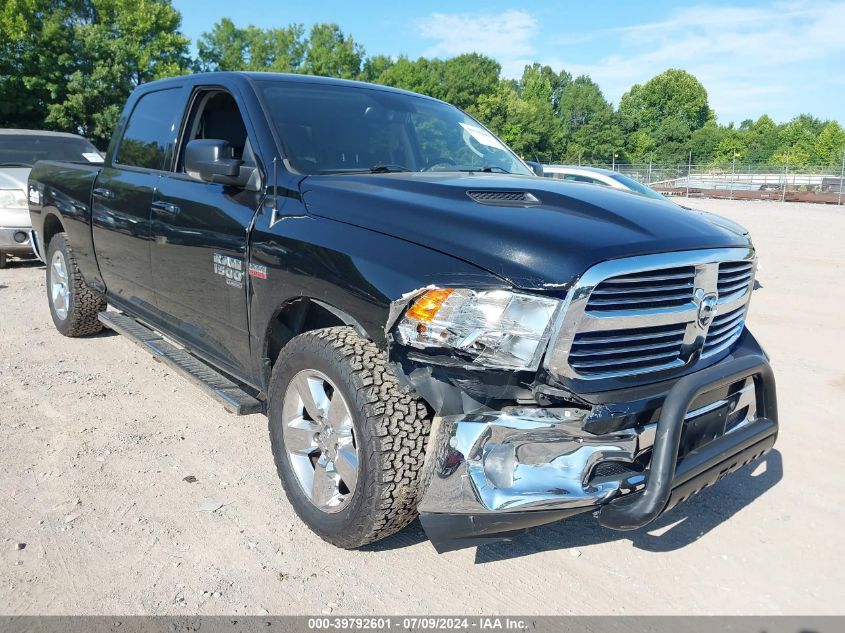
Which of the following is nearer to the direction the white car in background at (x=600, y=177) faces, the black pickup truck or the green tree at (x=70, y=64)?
the black pickup truck

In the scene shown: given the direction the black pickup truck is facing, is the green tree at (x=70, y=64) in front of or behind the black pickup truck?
behind

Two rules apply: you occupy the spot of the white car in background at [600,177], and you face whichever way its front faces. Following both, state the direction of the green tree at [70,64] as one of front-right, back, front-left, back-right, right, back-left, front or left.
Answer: back

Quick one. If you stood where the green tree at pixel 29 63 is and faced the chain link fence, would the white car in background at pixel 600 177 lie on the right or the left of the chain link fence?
right

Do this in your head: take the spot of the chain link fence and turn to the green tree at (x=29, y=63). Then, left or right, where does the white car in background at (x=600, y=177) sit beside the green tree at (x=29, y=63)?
left

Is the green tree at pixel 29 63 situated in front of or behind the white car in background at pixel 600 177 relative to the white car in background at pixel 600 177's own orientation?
behind

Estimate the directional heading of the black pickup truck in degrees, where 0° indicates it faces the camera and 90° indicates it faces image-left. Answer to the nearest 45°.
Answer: approximately 315°

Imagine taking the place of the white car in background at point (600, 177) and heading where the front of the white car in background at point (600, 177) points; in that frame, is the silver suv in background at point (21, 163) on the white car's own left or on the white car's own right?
on the white car's own right

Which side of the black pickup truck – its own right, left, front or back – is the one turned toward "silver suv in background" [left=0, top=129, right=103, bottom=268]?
back

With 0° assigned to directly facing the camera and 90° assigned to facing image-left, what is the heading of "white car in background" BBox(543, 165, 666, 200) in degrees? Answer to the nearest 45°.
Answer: approximately 315°

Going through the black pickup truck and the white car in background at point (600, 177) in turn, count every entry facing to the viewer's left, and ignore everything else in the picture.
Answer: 0
